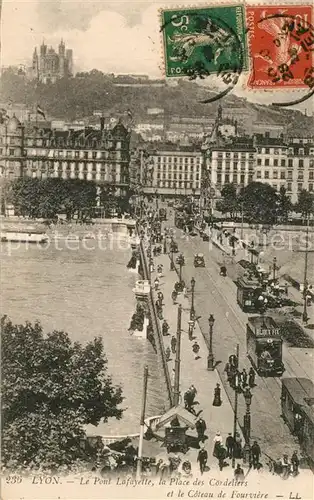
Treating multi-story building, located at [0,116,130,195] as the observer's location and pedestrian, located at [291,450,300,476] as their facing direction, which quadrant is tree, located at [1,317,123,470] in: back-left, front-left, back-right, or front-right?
front-right

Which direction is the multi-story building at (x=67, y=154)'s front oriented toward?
toward the camera
